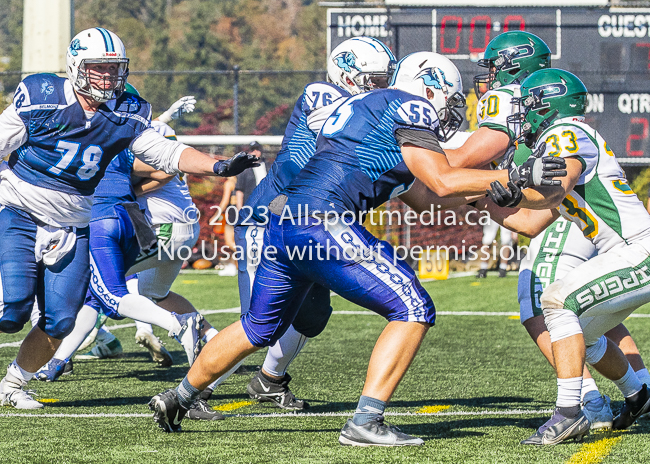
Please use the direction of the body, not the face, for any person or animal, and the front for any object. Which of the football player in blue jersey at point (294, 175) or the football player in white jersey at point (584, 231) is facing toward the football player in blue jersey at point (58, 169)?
the football player in white jersey

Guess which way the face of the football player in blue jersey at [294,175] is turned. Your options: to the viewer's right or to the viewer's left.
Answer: to the viewer's right

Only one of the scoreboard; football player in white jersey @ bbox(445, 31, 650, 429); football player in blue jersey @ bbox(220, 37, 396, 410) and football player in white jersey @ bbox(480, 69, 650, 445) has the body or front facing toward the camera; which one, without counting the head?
the scoreboard

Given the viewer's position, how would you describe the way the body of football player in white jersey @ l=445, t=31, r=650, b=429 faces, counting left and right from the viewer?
facing to the left of the viewer

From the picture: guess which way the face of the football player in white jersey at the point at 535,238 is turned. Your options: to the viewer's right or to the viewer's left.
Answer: to the viewer's left

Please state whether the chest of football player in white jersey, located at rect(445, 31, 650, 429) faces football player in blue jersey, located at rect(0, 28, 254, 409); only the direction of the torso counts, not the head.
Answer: yes

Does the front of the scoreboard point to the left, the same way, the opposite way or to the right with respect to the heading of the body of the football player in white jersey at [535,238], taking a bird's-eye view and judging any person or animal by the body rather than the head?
to the left

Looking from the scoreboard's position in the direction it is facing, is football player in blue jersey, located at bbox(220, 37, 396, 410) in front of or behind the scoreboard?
in front

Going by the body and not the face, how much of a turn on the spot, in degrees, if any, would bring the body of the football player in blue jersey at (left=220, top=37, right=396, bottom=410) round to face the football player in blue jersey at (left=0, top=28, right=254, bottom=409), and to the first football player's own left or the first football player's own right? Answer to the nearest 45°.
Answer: approximately 180°

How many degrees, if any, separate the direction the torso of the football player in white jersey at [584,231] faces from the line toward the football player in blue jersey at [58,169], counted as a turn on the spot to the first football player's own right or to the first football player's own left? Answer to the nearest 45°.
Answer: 0° — they already face them

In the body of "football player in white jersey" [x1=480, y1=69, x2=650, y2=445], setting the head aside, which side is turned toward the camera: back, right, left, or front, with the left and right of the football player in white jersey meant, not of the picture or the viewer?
left

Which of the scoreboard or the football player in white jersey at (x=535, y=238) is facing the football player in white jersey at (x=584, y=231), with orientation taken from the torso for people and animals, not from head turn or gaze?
the scoreboard
